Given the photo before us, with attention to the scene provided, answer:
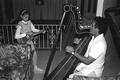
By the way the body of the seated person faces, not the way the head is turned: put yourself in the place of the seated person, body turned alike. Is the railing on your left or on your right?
on your right

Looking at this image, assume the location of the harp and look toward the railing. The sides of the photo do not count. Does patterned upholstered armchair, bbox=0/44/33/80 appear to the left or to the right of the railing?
left

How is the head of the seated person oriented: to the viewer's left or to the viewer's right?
to the viewer's left

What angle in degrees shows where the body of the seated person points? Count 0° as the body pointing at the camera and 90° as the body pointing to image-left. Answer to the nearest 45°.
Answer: approximately 90°
